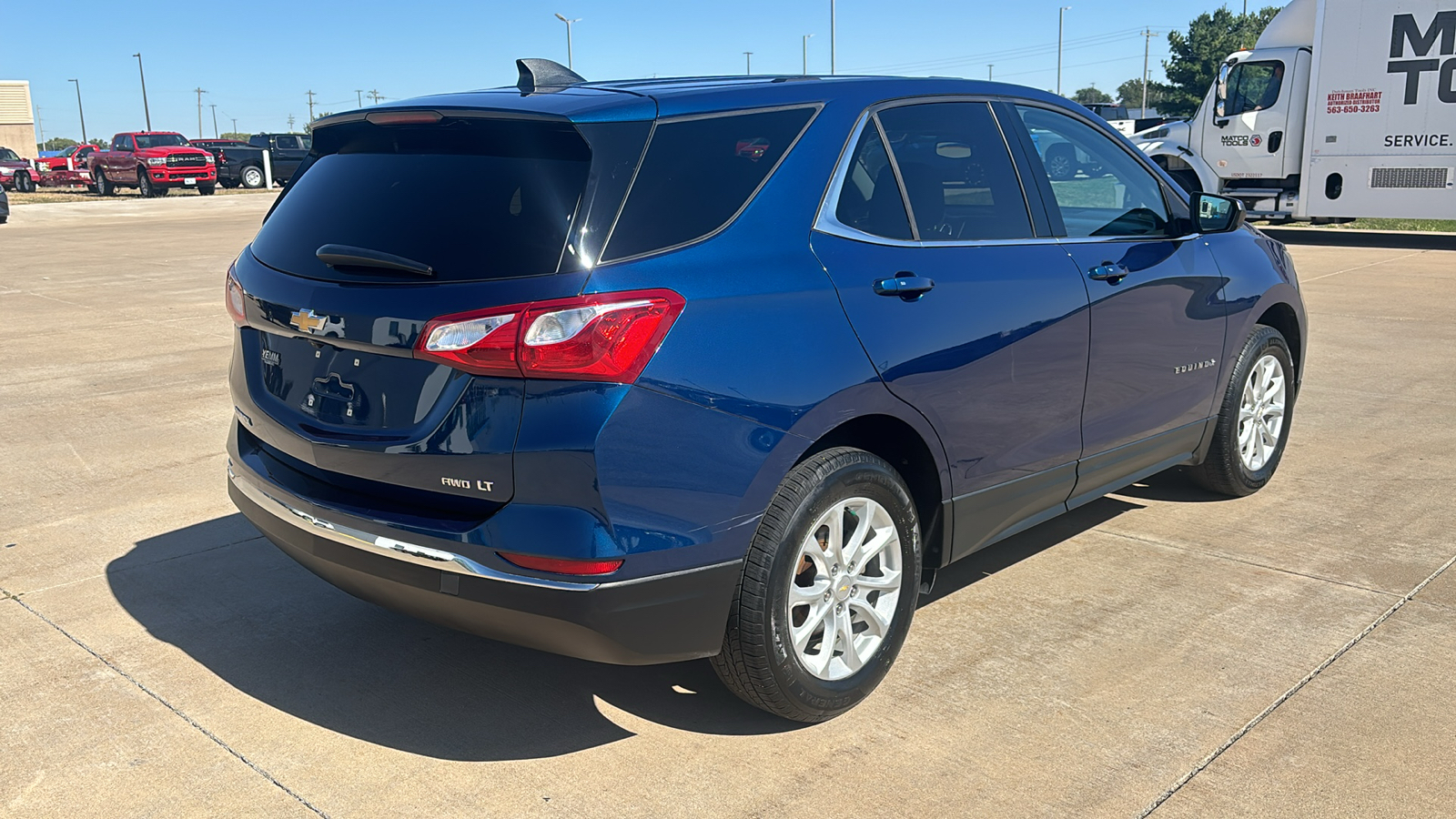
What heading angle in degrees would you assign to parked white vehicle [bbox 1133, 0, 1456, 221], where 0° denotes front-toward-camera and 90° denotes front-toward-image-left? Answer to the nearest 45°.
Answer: approximately 90°

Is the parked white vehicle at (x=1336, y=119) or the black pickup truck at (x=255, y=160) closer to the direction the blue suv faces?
the parked white vehicle

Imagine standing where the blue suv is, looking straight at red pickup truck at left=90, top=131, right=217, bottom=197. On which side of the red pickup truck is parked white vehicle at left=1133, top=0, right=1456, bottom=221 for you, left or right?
right

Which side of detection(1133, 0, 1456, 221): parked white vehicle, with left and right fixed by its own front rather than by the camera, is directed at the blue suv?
left

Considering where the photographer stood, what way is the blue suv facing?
facing away from the viewer and to the right of the viewer

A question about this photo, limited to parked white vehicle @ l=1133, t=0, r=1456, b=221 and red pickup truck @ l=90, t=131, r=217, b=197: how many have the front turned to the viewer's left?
1

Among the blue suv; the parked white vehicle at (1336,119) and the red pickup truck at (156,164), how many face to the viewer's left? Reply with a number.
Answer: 1

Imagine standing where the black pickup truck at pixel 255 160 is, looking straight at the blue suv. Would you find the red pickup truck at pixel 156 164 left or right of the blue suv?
right

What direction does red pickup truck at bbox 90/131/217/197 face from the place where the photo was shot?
facing the viewer and to the right of the viewer

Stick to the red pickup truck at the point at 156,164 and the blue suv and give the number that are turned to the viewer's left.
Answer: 0

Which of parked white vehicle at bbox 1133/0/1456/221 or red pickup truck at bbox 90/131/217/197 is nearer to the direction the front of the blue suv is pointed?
the parked white vehicle

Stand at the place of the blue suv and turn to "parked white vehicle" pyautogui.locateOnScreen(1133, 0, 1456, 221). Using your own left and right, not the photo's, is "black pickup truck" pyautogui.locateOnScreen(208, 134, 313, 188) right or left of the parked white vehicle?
left

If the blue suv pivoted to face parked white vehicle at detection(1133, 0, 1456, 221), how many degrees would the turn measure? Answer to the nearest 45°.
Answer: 0° — it already faces it

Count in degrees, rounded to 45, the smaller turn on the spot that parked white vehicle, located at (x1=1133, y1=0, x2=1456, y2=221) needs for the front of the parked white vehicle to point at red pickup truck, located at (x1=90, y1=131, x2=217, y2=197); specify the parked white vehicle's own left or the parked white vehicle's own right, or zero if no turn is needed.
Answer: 0° — it already faces it

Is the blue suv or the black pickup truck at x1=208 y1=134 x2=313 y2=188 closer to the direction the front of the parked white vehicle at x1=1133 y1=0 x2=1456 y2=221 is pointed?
the black pickup truck
